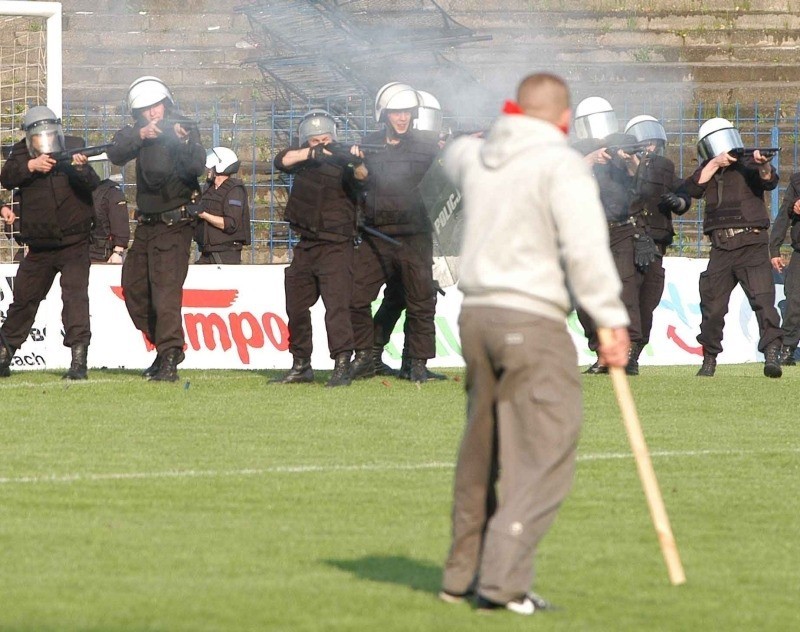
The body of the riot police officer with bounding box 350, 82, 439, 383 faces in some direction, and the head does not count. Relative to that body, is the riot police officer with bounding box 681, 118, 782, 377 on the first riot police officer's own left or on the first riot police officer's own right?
on the first riot police officer's own left

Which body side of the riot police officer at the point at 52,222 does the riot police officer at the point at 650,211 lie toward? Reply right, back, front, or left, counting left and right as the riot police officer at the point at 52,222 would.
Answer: left

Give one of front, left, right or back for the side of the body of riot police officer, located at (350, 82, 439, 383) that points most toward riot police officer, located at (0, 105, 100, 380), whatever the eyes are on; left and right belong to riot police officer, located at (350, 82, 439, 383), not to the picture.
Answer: right

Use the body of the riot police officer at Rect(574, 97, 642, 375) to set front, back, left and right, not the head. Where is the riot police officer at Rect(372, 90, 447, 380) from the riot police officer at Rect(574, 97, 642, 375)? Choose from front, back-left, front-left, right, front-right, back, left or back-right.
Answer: front-right

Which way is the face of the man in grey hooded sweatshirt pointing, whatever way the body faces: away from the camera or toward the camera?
away from the camera

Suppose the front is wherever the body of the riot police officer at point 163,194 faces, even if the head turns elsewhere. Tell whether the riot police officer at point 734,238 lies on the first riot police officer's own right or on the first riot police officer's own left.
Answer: on the first riot police officer's own left

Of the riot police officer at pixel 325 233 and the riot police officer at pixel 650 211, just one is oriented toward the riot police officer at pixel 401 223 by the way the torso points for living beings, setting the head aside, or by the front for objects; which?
the riot police officer at pixel 650 211

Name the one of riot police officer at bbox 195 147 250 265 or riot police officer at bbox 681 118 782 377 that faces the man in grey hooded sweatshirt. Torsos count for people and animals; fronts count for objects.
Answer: riot police officer at bbox 681 118 782 377

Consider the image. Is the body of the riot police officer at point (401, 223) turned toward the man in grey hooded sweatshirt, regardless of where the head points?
yes

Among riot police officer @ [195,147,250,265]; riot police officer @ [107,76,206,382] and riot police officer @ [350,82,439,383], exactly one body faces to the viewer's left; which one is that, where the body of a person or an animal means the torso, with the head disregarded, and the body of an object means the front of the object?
riot police officer @ [195,147,250,265]
